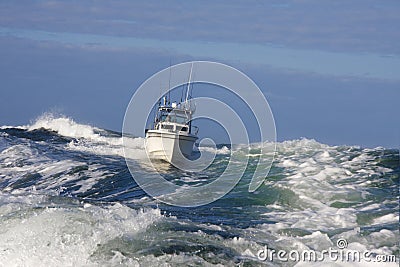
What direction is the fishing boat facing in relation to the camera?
toward the camera
